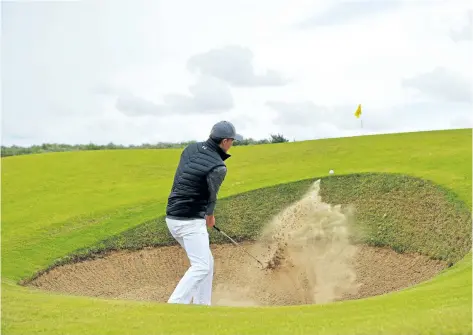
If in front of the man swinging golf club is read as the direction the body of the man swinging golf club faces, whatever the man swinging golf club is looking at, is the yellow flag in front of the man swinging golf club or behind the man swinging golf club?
in front

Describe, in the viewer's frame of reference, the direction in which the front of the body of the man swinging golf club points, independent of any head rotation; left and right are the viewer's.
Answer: facing away from the viewer and to the right of the viewer
